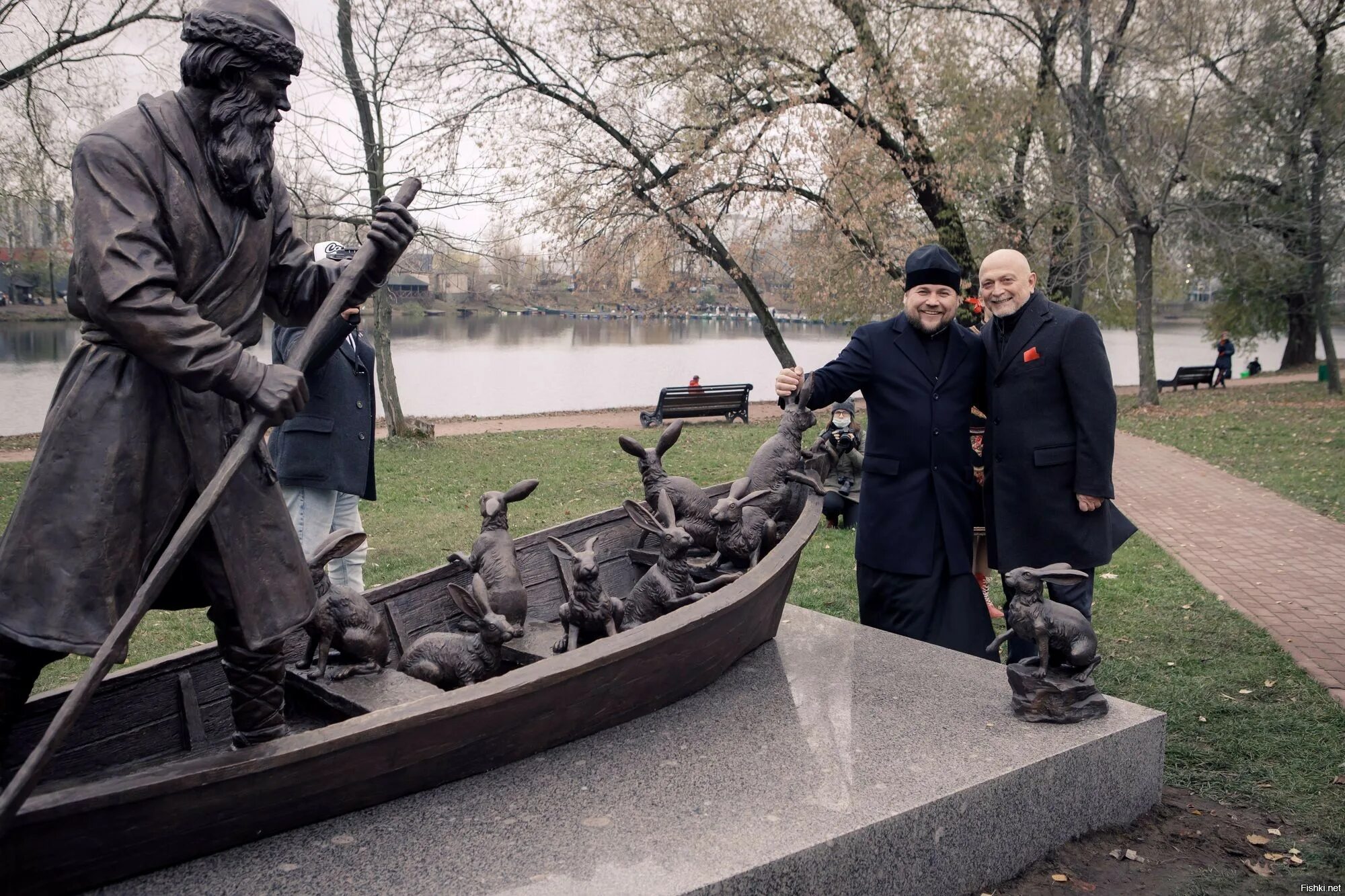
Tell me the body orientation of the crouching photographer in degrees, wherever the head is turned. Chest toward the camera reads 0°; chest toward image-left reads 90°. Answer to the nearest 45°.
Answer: approximately 0°

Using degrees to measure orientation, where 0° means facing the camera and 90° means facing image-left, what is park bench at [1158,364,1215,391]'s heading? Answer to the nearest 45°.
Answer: approximately 135°

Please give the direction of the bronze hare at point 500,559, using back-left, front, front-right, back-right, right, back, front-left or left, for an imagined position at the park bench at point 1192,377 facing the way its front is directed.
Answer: back-left

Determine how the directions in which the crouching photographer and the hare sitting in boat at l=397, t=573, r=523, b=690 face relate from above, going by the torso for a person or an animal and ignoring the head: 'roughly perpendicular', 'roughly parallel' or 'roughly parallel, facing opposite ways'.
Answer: roughly perpendicular

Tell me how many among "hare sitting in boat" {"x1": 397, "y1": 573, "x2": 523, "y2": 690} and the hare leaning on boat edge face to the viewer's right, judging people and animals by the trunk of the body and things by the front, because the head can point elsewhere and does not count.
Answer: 2

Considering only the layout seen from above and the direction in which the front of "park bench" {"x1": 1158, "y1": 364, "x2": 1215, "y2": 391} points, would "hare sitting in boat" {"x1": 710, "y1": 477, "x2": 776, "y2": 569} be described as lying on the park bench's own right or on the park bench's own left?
on the park bench's own left
